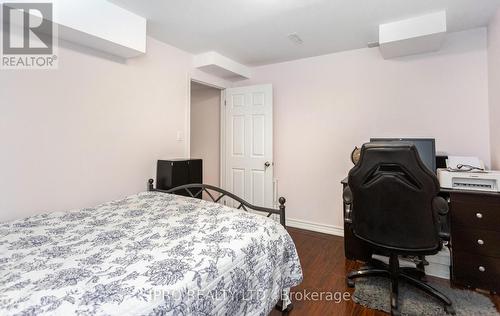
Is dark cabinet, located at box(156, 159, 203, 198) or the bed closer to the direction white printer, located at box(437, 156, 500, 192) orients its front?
the bed

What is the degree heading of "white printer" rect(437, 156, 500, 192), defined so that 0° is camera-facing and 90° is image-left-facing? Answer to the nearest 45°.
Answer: approximately 0°

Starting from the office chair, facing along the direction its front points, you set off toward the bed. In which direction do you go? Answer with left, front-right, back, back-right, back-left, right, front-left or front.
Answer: back-left

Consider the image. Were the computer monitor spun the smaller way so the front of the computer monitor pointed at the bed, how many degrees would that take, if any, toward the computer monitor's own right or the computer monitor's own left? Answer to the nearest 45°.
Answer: approximately 45° to the computer monitor's own right

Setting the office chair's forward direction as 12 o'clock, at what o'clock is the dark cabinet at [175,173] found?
The dark cabinet is roughly at 9 o'clock from the office chair.

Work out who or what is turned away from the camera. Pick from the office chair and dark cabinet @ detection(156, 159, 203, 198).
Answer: the office chair

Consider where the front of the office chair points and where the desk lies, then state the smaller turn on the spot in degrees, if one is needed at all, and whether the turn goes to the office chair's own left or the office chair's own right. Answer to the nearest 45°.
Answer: approximately 45° to the office chair's own right

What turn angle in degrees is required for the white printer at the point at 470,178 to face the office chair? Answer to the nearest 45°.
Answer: approximately 45° to its right

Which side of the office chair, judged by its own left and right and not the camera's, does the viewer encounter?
back

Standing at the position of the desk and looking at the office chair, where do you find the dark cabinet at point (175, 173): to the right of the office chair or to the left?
right
